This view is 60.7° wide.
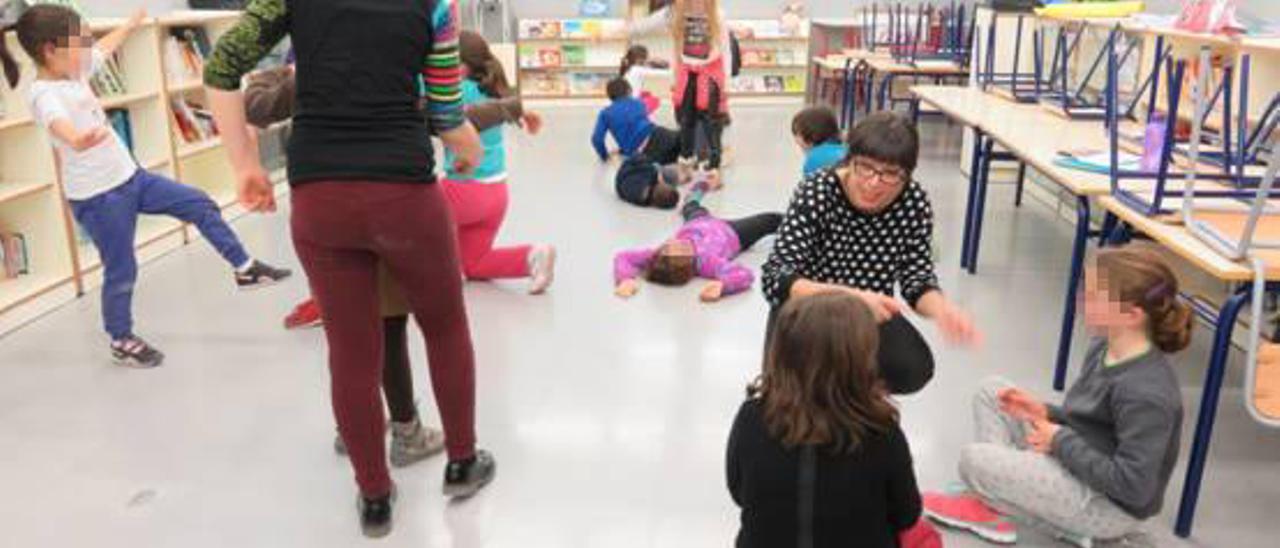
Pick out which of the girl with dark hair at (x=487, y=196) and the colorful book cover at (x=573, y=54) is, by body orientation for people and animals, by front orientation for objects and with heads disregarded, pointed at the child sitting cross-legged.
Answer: the colorful book cover

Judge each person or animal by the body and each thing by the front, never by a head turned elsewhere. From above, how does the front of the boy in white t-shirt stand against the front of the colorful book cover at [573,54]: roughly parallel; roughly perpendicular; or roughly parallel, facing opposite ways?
roughly perpendicular

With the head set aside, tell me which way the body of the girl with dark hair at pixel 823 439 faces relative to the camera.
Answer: away from the camera

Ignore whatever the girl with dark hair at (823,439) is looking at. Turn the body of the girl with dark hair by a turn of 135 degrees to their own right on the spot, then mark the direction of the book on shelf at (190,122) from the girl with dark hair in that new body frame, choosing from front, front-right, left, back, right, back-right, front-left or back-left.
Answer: back

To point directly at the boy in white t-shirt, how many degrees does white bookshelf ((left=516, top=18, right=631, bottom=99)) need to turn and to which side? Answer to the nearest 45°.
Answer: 0° — it already faces them

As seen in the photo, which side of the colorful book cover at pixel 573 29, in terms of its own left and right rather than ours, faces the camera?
front

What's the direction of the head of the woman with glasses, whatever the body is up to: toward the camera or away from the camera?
toward the camera

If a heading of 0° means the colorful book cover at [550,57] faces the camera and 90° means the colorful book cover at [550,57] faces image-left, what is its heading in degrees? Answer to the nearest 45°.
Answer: approximately 0°

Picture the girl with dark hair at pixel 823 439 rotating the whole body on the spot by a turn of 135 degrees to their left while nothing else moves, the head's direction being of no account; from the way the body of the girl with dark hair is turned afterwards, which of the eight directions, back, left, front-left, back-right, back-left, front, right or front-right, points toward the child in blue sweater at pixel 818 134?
back-right

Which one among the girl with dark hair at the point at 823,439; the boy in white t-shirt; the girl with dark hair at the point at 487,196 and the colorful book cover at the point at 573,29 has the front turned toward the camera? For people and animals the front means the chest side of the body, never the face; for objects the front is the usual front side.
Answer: the colorful book cover

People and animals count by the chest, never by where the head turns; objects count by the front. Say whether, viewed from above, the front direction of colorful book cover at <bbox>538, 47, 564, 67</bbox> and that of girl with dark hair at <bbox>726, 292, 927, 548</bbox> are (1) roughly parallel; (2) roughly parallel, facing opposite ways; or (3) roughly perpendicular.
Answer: roughly parallel, facing opposite ways

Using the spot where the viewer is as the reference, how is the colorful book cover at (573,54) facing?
facing the viewer

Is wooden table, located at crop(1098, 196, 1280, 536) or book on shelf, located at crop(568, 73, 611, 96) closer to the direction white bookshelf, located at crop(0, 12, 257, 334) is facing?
the wooden table

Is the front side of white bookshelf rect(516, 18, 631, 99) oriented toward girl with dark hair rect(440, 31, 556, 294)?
yes

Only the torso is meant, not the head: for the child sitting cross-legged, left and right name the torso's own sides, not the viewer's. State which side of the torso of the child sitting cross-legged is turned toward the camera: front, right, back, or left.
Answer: left

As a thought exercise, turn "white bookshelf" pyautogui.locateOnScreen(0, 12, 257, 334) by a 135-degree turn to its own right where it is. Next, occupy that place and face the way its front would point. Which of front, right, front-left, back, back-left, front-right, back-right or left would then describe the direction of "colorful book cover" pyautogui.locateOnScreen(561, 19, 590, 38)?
back-right

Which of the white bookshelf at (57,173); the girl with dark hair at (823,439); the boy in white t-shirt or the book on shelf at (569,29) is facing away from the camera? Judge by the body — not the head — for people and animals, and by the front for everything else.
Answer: the girl with dark hair
